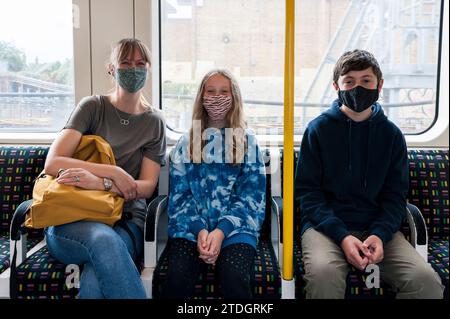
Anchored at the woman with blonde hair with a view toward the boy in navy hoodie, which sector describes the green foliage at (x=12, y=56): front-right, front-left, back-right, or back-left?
back-left

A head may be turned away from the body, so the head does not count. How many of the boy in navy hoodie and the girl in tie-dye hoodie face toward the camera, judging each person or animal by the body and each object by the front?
2

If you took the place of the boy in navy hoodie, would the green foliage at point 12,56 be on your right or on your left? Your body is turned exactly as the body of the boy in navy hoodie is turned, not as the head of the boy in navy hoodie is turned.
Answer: on your right

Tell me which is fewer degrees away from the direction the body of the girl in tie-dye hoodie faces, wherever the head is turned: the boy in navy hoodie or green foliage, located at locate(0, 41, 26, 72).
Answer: the boy in navy hoodie

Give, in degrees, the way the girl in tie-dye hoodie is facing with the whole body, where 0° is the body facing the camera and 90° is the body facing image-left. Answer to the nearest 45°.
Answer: approximately 0°

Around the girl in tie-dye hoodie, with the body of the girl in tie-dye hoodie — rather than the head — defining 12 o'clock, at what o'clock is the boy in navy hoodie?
The boy in navy hoodie is roughly at 9 o'clock from the girl in tie-dye hoodie.

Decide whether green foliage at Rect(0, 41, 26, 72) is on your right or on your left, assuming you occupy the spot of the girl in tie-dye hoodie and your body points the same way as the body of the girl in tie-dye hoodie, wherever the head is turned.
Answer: on your right

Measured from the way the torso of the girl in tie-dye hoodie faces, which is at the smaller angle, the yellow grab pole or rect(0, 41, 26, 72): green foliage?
the yellow grab pole

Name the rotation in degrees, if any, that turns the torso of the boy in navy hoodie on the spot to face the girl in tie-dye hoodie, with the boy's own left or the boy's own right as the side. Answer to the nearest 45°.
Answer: approximately 90° to the boy's own right

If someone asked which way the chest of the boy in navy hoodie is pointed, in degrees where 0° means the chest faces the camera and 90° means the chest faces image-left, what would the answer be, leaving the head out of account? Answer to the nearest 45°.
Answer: approximately 0°
